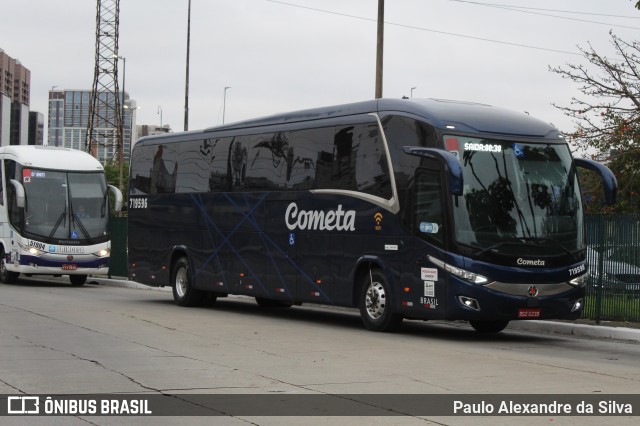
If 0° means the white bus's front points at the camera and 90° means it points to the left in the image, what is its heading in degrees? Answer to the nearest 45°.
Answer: approximately 315°

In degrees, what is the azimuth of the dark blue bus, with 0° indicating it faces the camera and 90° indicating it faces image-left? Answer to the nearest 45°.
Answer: approximately 315°

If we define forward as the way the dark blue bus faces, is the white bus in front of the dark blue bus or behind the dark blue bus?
behind

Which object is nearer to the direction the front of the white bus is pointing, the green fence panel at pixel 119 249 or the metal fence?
the metal fence

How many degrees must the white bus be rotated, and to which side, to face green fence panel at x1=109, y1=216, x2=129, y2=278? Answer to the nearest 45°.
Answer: approximately 90° to its left

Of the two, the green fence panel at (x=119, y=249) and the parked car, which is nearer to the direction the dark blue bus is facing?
the parked car

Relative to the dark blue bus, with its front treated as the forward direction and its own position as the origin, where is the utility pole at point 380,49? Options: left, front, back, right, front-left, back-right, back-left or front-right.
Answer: back-left
